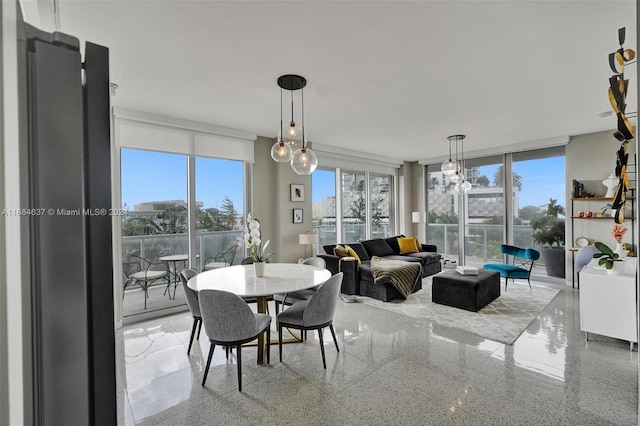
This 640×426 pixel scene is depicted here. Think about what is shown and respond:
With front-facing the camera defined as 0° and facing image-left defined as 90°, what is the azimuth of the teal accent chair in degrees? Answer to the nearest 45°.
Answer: approximately 45°

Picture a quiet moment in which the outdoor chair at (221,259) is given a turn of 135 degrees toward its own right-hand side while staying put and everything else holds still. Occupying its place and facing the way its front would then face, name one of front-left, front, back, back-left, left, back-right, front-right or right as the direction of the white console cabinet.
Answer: right

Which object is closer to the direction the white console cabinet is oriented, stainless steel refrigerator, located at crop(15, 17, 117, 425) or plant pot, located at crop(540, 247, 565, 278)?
the stainless steel refrigerator

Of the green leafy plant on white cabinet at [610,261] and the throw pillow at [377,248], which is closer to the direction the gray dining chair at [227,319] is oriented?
the throw pillow

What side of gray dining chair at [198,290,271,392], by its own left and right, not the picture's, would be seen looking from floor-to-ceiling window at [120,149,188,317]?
left

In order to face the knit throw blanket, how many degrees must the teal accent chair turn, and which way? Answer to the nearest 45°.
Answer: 0° — it already faces it

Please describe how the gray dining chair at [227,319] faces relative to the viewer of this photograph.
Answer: facing away from the viewer and to the right of the viewer

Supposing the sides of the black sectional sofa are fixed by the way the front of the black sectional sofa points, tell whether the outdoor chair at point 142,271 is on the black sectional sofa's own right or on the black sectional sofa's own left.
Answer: on the black sectional sofa's own right

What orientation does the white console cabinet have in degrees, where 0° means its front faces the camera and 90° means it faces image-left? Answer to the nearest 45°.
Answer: approximately 45°

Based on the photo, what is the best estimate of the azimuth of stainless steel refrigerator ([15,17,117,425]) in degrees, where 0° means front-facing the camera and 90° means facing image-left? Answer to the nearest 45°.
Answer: approximately 270°

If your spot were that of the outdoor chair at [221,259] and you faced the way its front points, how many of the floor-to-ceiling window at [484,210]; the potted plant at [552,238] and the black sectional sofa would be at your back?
3

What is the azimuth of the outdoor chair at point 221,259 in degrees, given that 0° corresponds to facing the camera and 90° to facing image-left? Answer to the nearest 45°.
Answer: approximately 90°

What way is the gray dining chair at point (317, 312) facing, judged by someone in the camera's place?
facing away from the viewer and to the left of the viewer

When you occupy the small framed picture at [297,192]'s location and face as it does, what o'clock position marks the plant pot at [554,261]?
The plant pot is roughly at 9 o'clock from the small framed picture.

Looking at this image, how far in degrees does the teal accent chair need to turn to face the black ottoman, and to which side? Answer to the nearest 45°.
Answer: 0° — it already faces it
